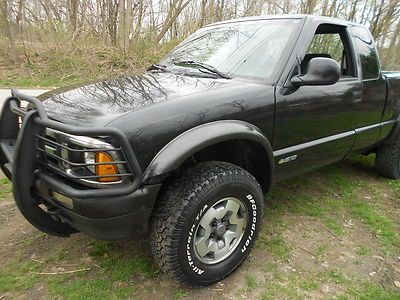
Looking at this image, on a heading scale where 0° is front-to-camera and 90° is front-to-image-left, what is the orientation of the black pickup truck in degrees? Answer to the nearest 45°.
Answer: approximately 45°
